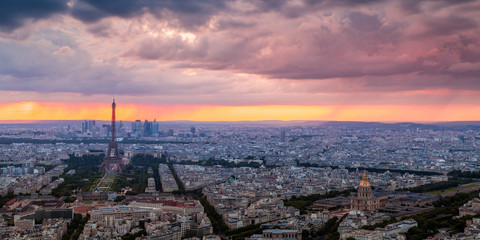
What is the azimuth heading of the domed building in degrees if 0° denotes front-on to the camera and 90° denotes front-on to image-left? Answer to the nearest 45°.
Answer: approximately 45°
